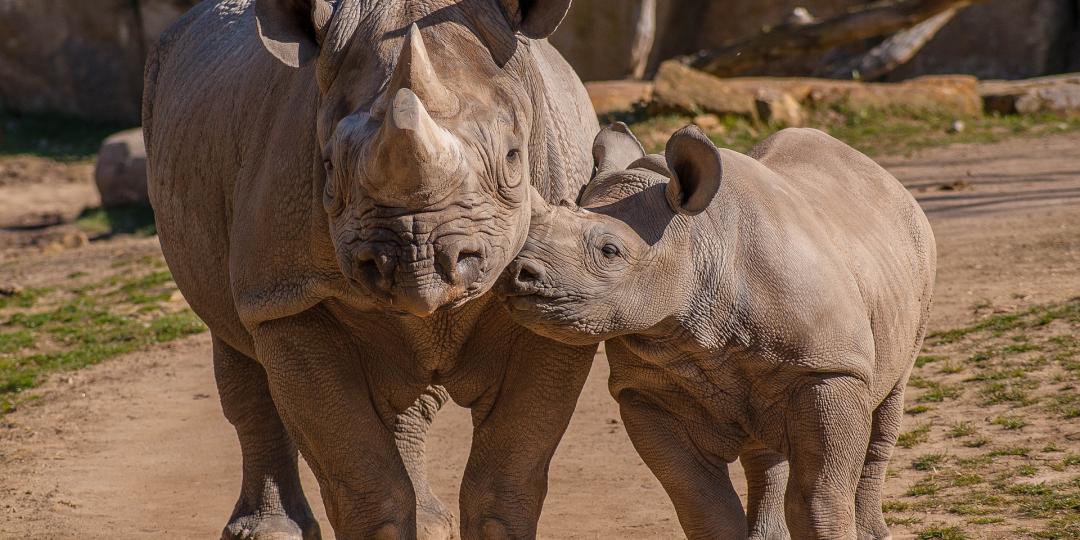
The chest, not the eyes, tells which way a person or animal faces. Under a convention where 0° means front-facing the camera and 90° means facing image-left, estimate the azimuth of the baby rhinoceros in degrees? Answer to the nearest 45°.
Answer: approximately 45°

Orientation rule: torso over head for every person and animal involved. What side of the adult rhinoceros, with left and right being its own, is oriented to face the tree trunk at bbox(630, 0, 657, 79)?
back

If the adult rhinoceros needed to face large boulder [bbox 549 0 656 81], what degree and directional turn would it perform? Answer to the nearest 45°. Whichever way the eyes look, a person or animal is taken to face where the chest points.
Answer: approximately 180°

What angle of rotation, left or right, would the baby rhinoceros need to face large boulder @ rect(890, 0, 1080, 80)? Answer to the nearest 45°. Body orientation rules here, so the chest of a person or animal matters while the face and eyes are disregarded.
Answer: approximately 135° to its right

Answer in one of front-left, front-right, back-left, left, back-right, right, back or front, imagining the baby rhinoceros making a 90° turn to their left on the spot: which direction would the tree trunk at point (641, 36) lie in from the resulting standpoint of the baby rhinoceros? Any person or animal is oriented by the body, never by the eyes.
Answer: back-left

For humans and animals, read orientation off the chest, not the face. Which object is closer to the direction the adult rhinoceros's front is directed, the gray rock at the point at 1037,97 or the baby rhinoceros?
the baby rhinoceros

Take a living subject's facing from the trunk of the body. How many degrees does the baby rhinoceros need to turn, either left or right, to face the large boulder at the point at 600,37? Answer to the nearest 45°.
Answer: approximately 135° to its right

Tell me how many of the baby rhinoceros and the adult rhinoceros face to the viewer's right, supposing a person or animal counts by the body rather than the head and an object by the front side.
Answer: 0

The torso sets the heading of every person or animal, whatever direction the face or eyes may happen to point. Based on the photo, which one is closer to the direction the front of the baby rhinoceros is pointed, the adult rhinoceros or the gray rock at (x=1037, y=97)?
the adult rhinoceros

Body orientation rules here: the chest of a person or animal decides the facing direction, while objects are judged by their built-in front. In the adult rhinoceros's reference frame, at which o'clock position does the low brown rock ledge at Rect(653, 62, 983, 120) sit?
The low brown rock ledge is roughly at 7 o'clock from the adult rhinoceros.

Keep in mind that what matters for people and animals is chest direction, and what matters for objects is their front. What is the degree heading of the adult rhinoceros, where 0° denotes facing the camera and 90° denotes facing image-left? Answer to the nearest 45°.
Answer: approximately 0°
